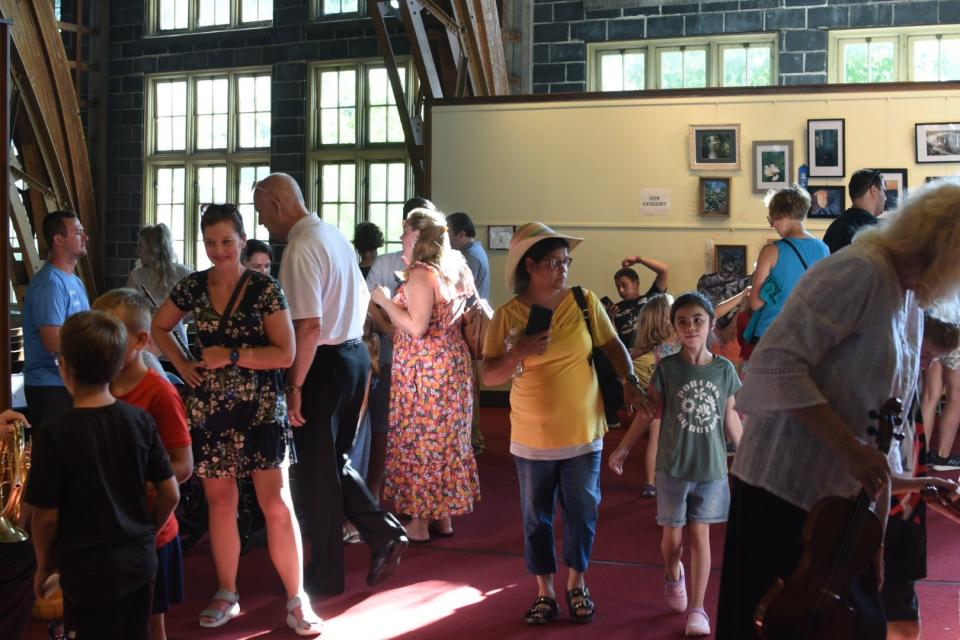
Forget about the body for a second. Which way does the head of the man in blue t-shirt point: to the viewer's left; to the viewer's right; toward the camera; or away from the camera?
to the viewer's right

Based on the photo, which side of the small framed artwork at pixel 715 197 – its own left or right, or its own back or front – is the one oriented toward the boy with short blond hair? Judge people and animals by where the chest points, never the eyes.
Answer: front

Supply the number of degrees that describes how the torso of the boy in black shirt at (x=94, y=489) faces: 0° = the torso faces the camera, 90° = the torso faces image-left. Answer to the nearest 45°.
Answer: approximately 180°

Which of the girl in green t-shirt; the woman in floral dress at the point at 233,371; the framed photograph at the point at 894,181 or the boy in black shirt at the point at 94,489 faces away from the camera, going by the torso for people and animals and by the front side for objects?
the boy in black shirt

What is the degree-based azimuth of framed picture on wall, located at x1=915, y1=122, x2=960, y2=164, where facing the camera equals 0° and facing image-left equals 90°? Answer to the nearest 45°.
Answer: approximately 0°

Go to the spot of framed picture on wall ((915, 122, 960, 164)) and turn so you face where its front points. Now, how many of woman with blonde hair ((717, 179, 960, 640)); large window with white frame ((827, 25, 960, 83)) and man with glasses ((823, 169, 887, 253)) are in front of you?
2
